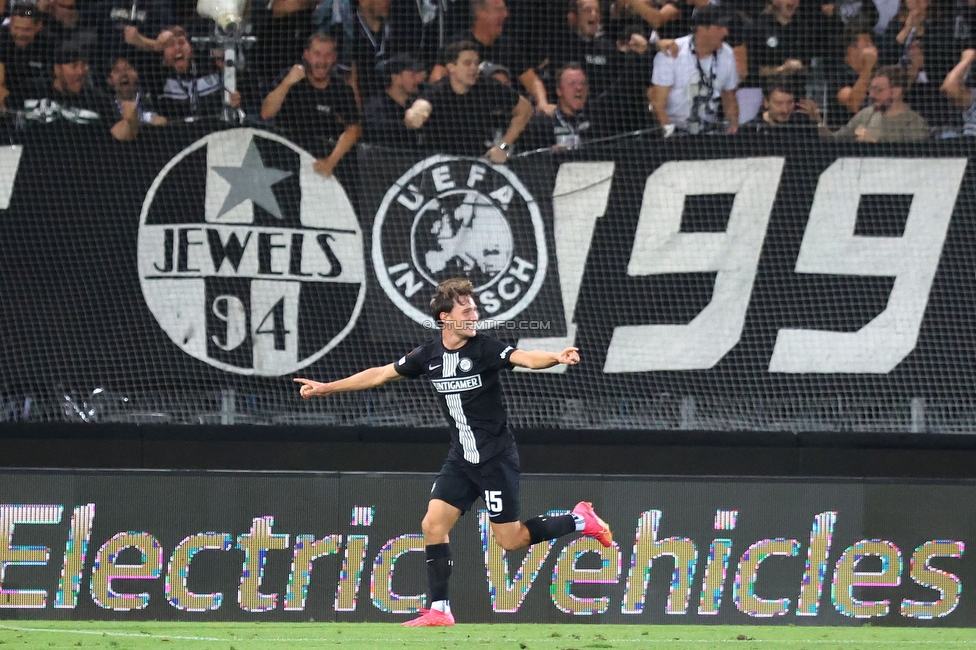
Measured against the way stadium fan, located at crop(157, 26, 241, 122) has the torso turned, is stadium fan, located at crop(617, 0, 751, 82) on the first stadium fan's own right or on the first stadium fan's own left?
on the first stadium fan's own left

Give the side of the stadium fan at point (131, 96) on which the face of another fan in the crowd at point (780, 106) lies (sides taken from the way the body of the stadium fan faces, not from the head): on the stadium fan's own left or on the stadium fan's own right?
on the stadium fan's own left

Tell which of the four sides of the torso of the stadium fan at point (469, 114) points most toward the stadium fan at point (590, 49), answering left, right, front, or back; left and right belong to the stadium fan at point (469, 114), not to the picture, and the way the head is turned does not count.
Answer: left

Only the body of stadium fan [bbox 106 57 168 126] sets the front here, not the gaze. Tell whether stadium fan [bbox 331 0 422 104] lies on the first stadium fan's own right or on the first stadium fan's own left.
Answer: on the first stadium fan's own left

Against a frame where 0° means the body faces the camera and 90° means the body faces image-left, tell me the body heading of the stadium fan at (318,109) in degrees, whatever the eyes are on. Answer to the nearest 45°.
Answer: approximately 0°

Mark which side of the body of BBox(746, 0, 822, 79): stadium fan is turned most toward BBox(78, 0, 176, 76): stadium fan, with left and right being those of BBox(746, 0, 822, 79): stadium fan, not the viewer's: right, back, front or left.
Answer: right
